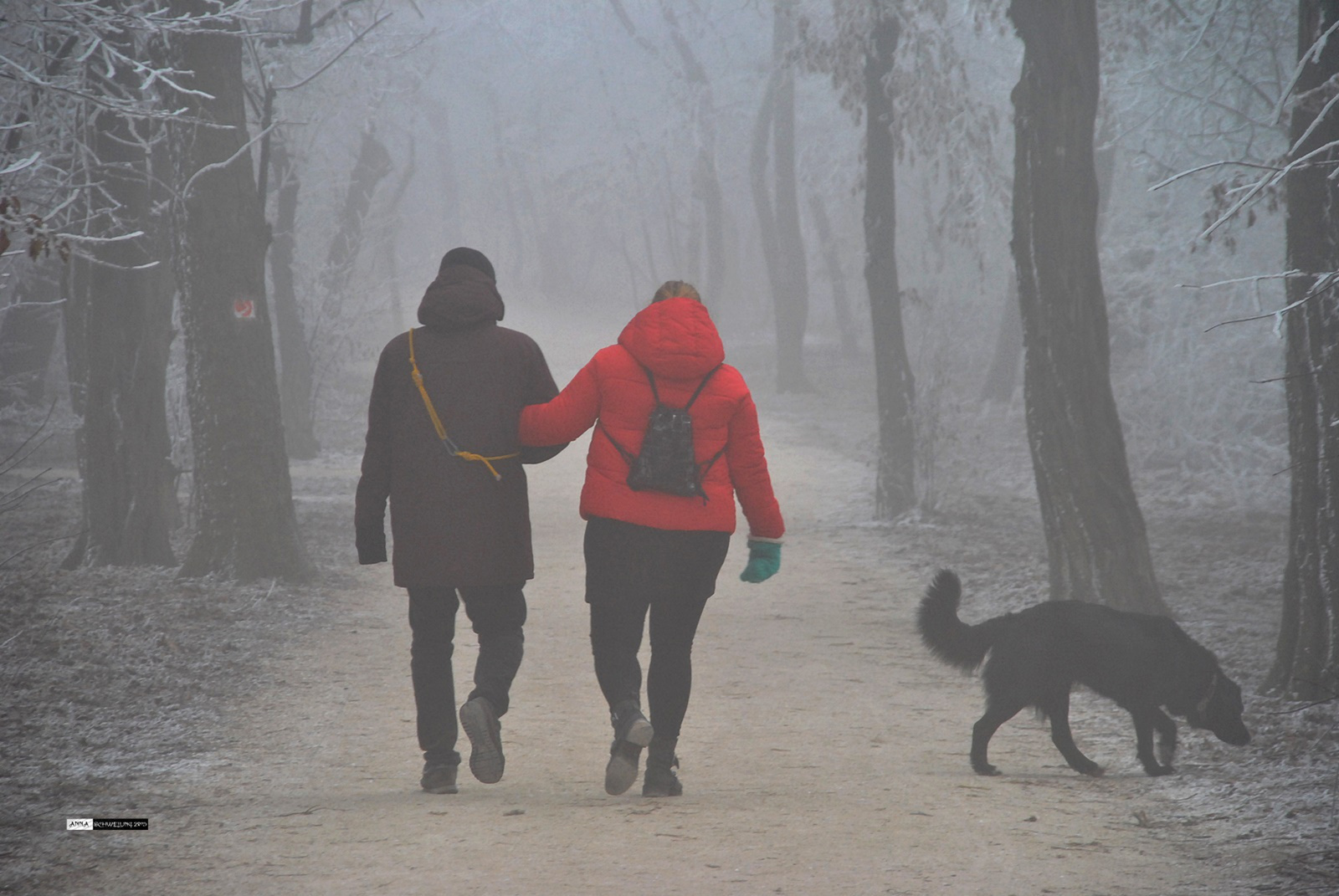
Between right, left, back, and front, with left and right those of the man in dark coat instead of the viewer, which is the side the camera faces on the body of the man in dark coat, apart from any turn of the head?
back

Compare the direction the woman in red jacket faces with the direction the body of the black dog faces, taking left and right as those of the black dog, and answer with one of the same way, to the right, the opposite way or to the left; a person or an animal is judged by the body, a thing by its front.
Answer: to the left

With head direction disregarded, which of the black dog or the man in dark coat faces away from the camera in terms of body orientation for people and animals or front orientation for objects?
the man in dark coat

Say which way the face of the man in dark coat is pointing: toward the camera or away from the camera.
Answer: away from the camera

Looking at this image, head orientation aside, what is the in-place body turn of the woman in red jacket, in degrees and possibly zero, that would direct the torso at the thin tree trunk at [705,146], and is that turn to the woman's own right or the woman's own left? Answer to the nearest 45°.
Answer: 0° — they already face it

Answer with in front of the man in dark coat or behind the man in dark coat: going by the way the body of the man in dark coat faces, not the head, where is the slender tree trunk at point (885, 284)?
in front

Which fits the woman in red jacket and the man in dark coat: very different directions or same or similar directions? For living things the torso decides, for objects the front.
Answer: same or similar directions

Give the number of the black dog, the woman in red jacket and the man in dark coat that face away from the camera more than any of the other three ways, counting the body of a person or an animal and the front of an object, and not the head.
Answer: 2

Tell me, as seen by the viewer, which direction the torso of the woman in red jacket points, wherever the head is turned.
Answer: away from the camera

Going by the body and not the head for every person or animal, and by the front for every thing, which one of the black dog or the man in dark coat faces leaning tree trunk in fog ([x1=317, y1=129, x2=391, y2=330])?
the man in dark coat

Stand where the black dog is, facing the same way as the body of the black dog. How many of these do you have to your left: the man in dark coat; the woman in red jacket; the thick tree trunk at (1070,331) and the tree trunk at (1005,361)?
2

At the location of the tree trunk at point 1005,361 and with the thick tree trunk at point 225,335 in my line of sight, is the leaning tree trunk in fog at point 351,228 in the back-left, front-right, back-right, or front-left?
front-right

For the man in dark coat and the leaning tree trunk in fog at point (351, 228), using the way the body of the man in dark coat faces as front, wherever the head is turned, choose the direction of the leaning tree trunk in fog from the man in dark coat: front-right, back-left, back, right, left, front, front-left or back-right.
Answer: front

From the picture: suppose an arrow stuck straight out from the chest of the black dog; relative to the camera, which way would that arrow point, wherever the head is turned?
to the viewer's right

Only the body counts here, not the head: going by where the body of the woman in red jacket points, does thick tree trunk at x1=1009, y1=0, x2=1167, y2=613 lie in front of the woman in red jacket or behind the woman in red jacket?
in front
